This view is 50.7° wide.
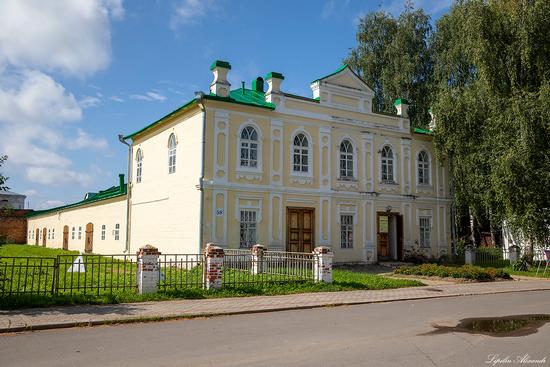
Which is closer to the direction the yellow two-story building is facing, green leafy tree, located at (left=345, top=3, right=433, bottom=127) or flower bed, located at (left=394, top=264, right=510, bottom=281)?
the flower bed

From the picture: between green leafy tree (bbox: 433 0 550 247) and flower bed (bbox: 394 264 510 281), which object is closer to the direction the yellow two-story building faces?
the flower bed

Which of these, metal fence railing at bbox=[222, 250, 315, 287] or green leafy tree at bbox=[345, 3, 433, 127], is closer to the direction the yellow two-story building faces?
the metal fence railing

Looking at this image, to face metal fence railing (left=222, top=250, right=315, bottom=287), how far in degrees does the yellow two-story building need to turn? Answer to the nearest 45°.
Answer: approximately 45° to its right

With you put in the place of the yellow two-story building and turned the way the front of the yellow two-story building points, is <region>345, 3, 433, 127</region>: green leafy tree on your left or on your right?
on your left

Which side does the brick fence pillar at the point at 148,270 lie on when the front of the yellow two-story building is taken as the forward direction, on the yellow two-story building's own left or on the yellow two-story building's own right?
on the yellow two-story building's own right

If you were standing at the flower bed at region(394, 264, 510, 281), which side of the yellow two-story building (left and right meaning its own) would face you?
front

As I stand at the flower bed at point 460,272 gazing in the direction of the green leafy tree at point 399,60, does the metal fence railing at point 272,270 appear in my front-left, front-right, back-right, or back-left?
back-left
